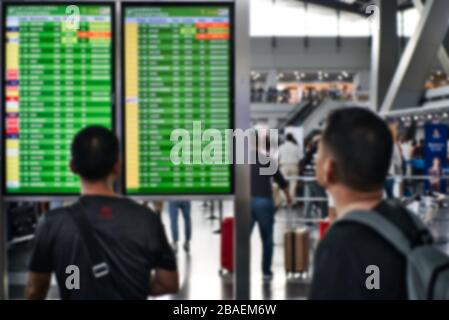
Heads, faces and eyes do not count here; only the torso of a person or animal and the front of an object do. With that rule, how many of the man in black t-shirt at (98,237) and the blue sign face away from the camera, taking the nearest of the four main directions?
1

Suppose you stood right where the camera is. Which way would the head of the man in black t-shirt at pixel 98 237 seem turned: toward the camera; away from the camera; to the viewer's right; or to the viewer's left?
away from the camera

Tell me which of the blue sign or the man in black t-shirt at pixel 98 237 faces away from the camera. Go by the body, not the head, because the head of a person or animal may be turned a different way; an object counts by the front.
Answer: the man in black t-shirt

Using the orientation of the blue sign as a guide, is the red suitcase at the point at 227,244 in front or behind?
in front

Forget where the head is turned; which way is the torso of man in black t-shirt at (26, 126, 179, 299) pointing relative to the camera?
away from the camera

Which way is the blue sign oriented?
toward the camera

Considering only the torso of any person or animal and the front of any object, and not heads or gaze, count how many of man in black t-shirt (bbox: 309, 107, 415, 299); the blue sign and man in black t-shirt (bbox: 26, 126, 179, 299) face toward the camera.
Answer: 1

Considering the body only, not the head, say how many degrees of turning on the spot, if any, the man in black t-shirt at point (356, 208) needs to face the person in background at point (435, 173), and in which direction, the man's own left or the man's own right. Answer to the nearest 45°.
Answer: approximately 45° to the man's own right

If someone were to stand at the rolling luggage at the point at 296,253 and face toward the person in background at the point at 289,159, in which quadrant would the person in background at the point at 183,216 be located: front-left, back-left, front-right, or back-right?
front-left

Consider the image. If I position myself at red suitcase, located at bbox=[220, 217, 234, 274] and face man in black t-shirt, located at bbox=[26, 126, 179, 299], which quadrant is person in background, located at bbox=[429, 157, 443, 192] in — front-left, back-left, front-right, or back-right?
back-left

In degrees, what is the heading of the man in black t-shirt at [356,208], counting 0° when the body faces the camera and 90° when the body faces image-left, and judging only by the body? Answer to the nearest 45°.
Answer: approximately 135°

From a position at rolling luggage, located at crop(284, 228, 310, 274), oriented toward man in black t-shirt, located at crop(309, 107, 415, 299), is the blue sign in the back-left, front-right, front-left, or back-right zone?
back-left

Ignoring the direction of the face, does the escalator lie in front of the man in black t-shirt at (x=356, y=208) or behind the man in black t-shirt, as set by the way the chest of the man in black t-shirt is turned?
in front

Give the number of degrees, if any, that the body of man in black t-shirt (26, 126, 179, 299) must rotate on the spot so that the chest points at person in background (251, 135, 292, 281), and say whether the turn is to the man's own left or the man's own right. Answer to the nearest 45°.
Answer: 0° — they already face them

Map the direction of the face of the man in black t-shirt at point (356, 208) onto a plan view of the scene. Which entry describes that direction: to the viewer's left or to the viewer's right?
to the viewer's left

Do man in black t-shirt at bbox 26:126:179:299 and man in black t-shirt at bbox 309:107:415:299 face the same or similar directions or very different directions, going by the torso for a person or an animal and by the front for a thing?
same or similar directions

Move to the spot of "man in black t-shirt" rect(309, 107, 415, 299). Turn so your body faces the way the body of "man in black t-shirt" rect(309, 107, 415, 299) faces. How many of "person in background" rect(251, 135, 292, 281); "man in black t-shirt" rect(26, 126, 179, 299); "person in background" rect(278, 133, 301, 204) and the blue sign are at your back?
0
